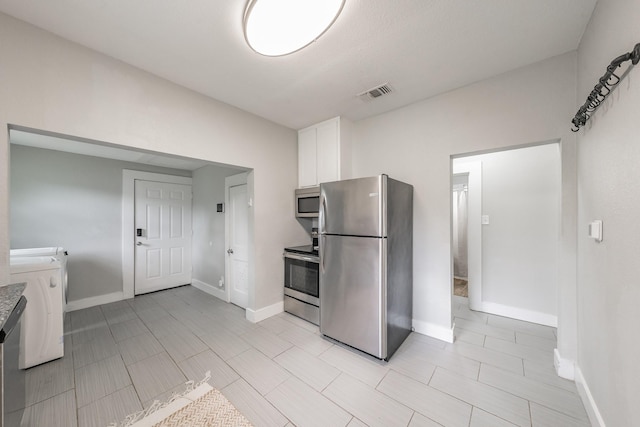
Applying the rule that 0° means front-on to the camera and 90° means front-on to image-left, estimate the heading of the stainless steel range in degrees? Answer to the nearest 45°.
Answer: approximately 45°

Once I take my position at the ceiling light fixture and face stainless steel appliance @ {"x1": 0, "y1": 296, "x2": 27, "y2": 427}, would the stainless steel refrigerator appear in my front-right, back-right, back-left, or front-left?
back-right

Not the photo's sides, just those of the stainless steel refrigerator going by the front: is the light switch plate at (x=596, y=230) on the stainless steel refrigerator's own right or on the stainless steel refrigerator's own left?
on the stainless steel refrigerator's own left

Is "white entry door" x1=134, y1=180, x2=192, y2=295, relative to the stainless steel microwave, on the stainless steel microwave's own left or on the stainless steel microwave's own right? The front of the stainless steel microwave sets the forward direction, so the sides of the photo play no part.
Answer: on the stainless steel microwave's own right

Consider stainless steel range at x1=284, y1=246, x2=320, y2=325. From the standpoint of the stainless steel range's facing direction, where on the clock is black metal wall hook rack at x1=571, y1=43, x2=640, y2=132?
The black metal wall hook rack is roughly at 9 o'clock from the stainless steel range.

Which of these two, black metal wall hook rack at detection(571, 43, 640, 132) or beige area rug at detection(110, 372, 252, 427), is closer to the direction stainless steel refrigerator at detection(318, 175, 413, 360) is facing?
the beige area rug

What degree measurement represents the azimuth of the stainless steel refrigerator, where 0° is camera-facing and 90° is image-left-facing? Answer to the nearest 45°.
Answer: approximately 45°

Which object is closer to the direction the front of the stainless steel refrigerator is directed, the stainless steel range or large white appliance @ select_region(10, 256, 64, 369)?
the large white appliance

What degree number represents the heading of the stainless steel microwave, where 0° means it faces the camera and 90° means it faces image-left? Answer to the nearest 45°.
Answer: approximately 45°

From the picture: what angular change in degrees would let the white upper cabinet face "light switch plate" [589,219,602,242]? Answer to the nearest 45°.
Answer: approximately 90° to its left

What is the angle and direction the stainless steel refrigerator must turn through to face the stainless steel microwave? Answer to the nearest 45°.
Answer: approximately 90° to its right

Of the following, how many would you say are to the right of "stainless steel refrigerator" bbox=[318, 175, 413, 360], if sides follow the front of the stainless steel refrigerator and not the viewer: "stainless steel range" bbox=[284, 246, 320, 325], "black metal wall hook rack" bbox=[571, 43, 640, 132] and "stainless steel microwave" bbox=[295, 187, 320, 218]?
2
